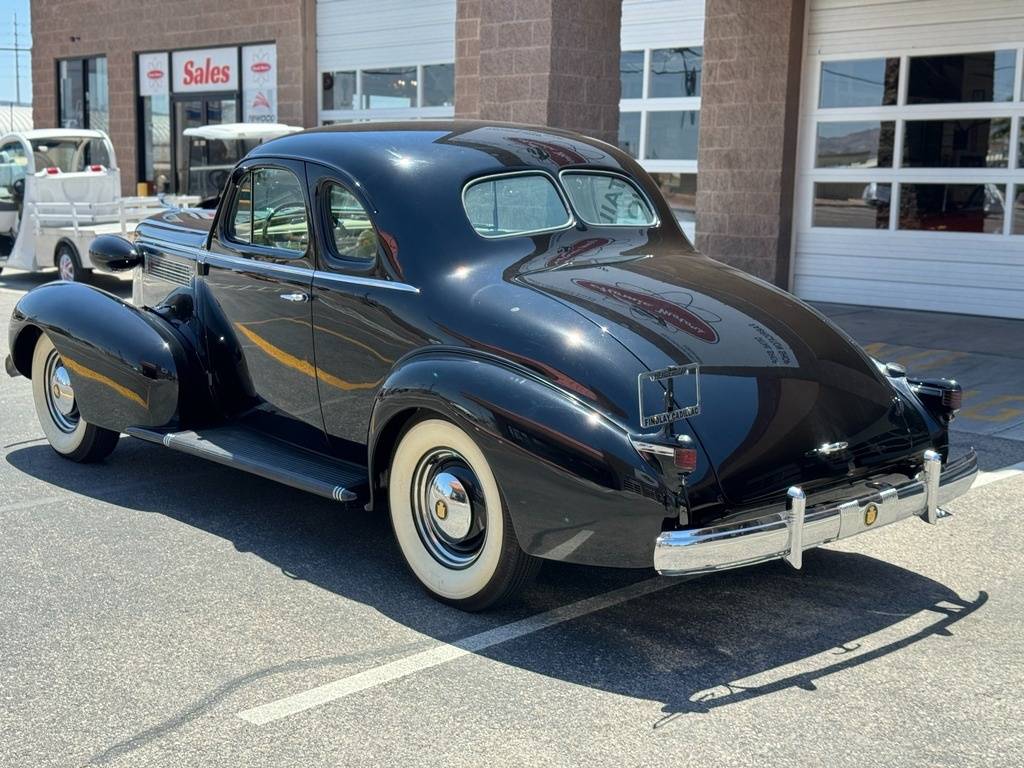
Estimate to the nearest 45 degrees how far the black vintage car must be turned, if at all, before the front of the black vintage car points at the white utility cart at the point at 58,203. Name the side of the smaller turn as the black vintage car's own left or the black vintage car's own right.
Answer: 0° — it already faces it

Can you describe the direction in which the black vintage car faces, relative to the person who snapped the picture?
facing away from the viewer and to the left of the viewer

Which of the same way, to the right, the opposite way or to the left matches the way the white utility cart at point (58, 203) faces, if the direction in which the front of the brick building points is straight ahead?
to the right

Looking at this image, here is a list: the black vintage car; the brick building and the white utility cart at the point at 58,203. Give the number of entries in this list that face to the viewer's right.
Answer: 0

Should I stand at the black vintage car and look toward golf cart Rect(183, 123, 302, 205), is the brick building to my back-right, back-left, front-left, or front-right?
front-right

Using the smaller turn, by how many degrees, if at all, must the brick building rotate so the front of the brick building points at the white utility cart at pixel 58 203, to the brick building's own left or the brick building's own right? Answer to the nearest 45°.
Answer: approximately 45° to the brick building's own right

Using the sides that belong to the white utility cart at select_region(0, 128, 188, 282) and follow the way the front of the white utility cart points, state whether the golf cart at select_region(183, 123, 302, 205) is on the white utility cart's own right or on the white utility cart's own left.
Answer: on the white utility cart's own right

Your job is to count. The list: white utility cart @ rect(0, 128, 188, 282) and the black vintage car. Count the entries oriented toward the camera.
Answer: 0

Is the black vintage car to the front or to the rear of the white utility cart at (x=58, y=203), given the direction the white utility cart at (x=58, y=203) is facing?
to the rear

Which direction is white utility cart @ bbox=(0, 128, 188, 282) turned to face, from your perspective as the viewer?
facing away from the viewer and to the left of the viewer

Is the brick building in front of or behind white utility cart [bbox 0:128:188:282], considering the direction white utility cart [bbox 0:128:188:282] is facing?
behind

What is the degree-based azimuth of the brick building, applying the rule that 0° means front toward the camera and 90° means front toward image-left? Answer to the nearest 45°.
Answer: approximately 45°
